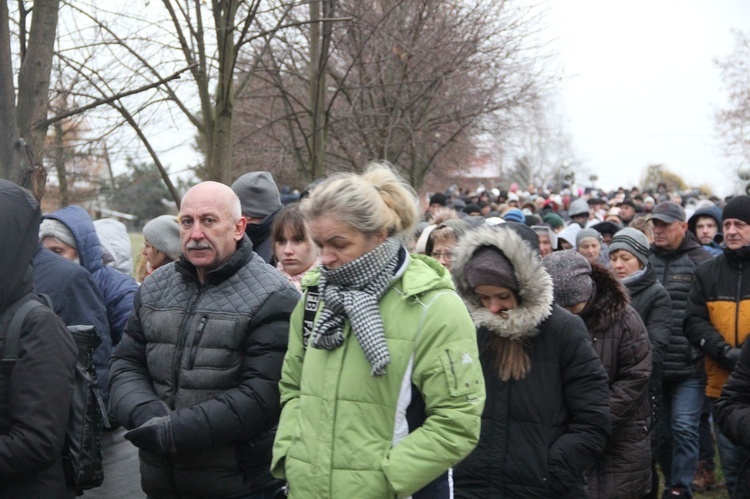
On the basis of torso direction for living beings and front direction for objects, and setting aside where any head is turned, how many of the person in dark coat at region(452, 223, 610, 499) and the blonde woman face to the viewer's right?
0

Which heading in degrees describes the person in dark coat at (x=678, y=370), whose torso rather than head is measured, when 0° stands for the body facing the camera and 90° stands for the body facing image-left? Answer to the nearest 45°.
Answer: approximately 45°

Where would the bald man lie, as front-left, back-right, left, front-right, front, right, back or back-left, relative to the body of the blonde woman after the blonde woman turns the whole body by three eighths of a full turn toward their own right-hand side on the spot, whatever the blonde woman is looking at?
front-left

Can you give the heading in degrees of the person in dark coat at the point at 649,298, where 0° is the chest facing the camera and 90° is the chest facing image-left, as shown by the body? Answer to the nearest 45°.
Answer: approximately 45°

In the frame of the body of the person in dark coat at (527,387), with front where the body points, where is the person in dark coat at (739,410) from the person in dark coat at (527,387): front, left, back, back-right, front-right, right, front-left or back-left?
back-left

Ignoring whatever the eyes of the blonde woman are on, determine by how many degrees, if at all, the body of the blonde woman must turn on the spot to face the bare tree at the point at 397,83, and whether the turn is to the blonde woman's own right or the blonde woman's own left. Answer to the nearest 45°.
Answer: approximately 135° to the blonde woman's own right

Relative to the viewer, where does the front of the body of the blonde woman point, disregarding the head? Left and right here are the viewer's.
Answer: facing the viewer and to the left of the viewer

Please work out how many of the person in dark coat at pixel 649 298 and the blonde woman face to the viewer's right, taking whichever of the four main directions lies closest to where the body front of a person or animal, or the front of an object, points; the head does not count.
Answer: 0

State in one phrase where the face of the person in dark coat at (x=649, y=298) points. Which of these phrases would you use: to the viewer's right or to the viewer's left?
to the viewer's left
